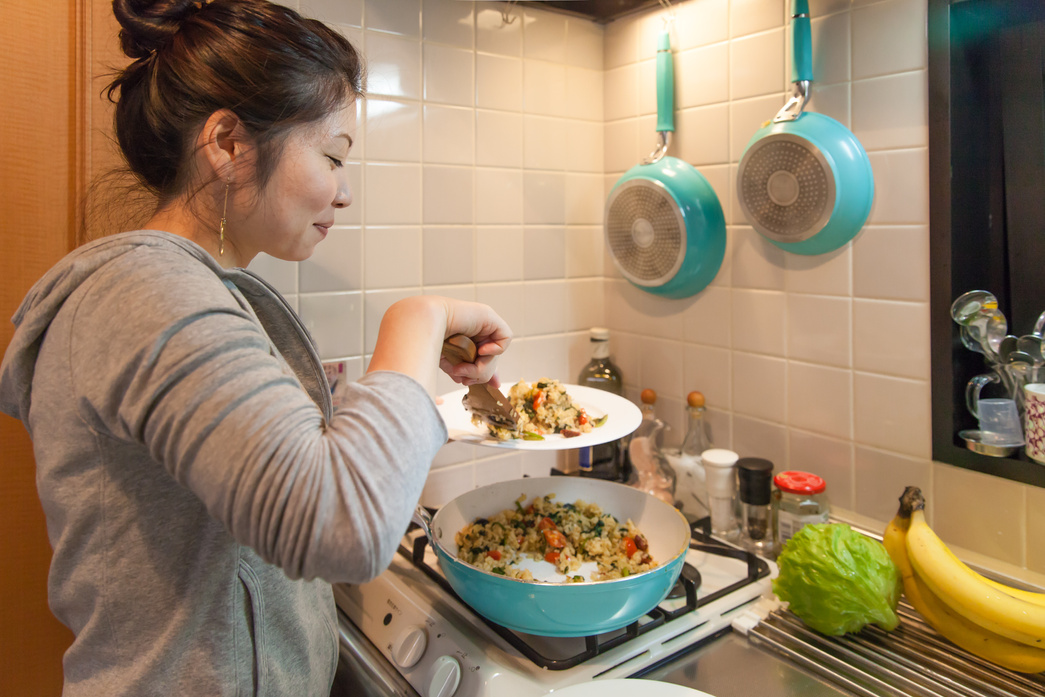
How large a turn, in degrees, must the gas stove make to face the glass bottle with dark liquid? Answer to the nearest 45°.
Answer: approximately 135° to its right

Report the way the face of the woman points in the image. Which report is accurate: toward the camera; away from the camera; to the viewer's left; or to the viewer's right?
to the viewer's right

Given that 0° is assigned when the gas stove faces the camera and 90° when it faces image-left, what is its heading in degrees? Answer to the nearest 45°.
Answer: approximately 45°

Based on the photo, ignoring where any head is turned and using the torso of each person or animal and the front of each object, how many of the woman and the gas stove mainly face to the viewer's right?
1

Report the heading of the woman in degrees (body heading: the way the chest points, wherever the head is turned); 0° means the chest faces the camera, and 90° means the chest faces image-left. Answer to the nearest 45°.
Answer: approximately 270°

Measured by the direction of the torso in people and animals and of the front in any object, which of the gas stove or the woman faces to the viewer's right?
the woman
